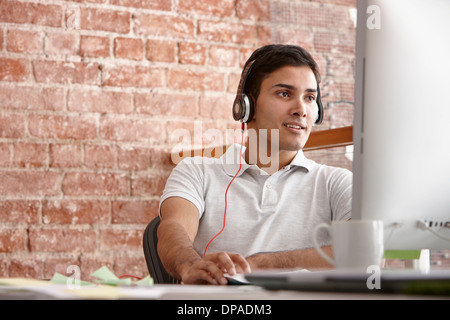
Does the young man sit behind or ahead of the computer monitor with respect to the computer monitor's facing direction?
ahead

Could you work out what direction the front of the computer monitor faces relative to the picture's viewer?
facing away from the viewer and to the left of the viewer

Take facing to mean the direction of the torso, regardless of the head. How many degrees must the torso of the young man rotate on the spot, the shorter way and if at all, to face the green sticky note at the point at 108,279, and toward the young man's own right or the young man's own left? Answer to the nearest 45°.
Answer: approximately 45° to the young man's own right

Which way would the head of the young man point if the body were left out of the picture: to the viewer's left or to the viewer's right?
to the viewer's right

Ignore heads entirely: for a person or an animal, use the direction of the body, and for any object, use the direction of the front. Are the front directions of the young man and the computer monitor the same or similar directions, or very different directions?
very different directions

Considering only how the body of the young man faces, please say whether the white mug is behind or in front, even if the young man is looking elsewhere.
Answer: in front
